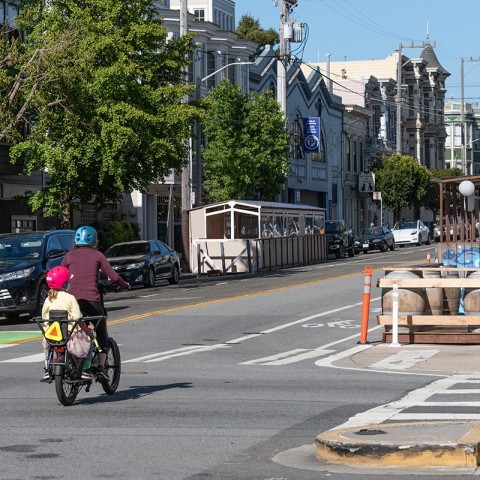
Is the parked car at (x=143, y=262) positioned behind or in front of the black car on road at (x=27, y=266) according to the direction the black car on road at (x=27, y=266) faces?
behind

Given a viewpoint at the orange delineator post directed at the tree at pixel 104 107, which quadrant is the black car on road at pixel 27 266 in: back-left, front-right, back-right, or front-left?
front-left

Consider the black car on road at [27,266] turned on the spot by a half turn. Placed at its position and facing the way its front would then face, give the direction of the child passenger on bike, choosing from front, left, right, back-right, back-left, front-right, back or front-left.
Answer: back-right

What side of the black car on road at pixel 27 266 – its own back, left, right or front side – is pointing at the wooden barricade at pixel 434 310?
left

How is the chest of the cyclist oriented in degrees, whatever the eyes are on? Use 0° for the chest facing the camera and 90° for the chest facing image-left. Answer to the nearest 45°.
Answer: approximately 225°

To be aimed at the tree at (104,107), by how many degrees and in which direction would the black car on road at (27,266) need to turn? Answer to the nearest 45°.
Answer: approximately 135° to its right

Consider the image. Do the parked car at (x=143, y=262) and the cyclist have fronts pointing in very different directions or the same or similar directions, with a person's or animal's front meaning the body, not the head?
very different directions

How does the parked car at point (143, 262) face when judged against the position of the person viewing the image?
facing the viewer and to the left of the viewer

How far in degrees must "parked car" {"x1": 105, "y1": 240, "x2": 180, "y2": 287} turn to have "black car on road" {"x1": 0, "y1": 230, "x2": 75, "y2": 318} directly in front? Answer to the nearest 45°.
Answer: approximately 45° to its left

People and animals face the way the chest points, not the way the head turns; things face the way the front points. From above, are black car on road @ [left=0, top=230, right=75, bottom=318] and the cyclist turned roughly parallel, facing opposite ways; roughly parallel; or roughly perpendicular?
roughly parallel, facing opposite ways

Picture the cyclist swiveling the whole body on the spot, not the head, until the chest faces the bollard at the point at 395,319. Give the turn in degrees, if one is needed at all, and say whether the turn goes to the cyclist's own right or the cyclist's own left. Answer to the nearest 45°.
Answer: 0° — they already face it

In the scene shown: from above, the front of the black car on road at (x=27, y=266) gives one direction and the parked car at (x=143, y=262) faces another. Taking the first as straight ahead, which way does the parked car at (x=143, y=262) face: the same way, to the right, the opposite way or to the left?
the same way

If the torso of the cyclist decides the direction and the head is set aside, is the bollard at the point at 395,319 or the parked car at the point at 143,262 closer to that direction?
the bollard

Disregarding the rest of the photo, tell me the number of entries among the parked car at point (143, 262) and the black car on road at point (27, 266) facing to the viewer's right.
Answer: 0

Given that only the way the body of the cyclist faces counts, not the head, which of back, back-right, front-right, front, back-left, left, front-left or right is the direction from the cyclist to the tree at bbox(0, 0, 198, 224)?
front-left

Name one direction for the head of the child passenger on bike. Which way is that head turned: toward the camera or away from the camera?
away from the camera
